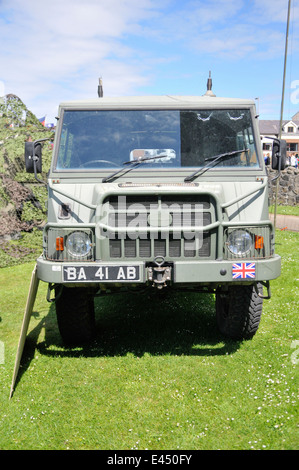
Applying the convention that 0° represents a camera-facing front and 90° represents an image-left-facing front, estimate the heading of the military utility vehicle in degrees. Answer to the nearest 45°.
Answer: approximately 0°
